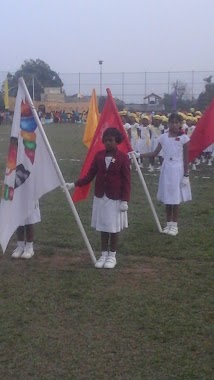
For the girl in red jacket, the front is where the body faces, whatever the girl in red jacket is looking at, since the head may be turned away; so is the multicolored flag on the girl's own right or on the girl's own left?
on the girl's own right

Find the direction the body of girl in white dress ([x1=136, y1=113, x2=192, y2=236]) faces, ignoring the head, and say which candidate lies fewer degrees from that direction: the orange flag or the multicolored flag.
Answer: the multicolored flag

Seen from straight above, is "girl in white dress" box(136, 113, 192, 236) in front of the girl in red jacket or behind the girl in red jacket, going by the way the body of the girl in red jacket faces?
behind

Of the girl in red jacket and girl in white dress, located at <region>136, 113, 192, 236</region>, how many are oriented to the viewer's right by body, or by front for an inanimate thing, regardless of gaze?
0

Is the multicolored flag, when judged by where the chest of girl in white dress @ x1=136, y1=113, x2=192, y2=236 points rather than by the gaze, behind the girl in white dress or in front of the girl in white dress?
in front

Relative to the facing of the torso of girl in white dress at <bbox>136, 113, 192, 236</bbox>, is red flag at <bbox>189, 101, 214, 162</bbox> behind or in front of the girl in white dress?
behind

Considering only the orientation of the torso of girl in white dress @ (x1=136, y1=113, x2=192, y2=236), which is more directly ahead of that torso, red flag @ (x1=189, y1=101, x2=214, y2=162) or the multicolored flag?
the multicolored flag

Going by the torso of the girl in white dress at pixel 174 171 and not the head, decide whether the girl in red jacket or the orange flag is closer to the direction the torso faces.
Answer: the girl in red jacket

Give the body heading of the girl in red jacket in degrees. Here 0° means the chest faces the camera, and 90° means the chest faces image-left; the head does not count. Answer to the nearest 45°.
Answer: approximately 45°
